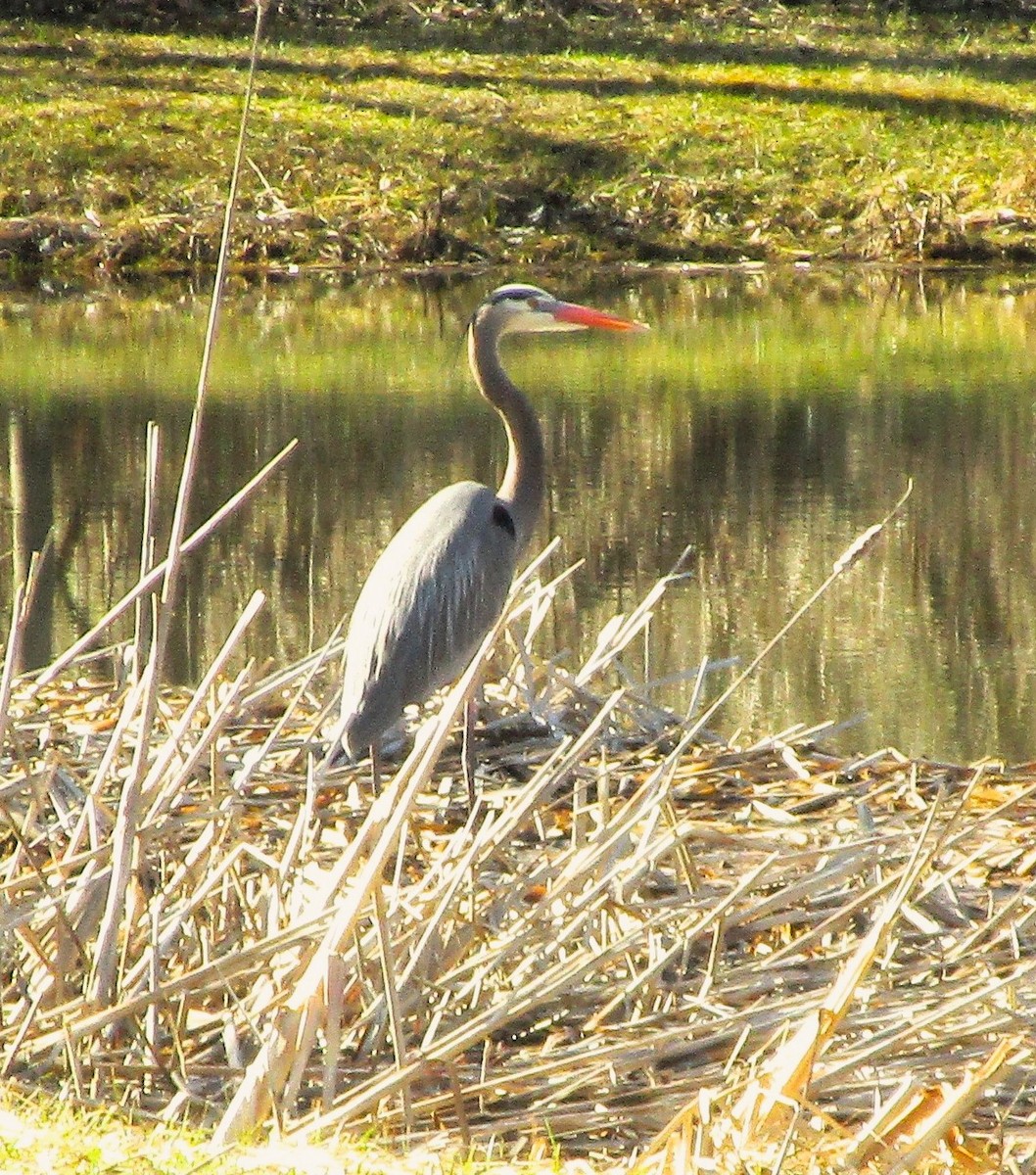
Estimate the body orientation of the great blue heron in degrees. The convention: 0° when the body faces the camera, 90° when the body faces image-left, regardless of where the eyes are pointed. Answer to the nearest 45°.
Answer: approximately 270°
